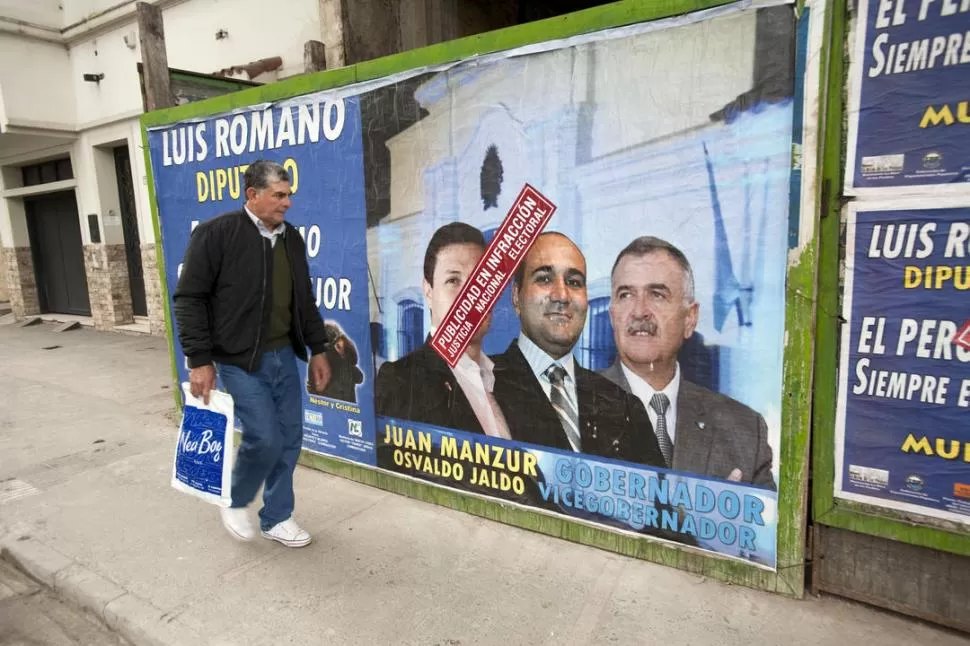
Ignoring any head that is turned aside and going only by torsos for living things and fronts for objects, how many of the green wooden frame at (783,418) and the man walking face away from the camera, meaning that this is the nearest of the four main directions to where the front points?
0

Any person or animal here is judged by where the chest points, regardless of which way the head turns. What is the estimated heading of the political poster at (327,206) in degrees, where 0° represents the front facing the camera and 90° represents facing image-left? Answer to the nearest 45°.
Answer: approximately 45°

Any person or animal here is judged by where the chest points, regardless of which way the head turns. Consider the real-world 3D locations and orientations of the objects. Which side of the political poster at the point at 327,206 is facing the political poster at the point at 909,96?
left

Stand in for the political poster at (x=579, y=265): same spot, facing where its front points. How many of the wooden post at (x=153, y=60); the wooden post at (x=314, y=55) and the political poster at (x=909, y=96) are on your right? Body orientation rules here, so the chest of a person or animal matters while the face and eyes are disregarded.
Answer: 2

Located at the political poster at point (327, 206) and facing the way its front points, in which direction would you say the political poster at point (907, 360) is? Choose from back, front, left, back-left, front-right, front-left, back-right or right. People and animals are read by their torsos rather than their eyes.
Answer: left

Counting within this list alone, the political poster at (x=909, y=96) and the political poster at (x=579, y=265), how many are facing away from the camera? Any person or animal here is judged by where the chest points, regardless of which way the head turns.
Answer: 0

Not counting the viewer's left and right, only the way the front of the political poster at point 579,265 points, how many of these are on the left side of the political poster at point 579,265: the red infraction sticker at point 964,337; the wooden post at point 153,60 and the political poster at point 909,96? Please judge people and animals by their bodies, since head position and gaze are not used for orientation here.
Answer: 2

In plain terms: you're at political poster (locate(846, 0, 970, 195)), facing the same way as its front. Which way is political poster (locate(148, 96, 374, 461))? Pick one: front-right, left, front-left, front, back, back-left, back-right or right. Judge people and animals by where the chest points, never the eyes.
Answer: front-right

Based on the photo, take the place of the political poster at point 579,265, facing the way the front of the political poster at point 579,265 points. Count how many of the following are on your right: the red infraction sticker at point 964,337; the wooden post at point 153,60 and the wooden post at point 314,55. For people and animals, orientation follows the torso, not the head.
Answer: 2
